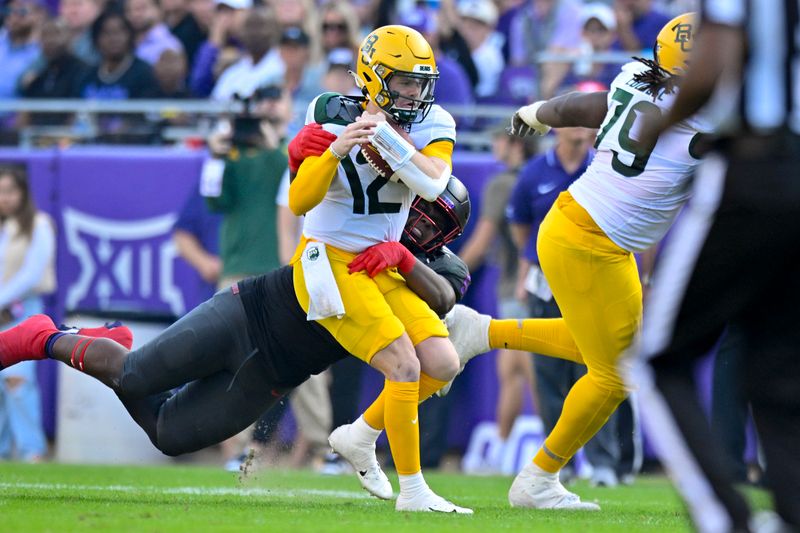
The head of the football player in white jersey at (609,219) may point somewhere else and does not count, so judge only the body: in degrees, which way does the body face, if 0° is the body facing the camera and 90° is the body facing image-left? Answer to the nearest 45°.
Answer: approximately 225°

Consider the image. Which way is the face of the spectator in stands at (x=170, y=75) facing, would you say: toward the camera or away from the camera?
toward the camera

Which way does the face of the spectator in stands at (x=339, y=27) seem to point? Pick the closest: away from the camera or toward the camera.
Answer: toward the camera

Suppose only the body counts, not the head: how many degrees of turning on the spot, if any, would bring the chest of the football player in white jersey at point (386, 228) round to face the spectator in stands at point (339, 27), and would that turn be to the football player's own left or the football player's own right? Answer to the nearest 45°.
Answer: approximately 135° to the football player's own left

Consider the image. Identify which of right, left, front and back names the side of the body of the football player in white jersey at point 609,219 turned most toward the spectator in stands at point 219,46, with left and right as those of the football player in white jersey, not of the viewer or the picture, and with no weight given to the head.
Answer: left

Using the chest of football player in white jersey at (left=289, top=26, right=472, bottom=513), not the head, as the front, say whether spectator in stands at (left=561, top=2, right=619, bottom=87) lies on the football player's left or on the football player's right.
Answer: on the football player's left

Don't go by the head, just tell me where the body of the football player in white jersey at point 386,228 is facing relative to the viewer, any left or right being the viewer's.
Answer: facing the viewer and to the right of the viewer

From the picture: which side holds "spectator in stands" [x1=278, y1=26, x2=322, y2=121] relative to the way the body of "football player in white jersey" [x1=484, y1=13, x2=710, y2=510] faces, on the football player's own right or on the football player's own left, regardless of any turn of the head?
on the football player's own left

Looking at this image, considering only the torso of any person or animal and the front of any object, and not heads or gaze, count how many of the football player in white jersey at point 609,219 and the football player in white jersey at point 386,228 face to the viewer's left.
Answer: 0

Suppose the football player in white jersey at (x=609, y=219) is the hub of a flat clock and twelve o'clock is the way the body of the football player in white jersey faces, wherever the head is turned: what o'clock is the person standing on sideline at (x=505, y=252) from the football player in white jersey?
The person standing on sideline is roughly at 10 o'clock from the football player in white jersey.

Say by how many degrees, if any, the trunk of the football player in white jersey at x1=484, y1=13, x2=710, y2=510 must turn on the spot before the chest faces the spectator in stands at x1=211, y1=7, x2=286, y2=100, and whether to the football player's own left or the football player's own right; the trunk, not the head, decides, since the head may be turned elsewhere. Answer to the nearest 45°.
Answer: approximately 90° to the football player's own left

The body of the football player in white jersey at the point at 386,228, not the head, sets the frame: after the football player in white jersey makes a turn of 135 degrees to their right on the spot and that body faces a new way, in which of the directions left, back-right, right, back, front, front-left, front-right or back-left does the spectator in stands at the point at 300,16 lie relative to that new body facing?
right
